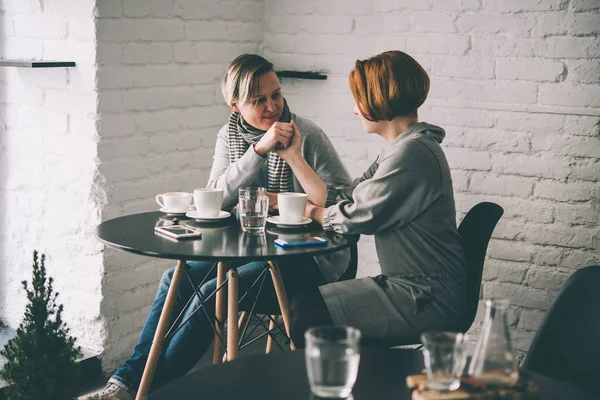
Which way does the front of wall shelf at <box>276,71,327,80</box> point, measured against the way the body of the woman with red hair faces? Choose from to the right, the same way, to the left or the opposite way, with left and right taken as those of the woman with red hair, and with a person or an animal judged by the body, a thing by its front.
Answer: to the left

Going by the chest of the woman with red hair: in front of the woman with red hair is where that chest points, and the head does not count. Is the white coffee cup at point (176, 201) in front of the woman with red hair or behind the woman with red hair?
in front

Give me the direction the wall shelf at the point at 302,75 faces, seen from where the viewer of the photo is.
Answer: facing the viewer

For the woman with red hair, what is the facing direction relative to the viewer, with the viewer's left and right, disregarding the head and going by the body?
facing to the left of the viewer

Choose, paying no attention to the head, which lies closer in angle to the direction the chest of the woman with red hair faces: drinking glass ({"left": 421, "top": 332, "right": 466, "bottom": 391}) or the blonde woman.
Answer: the blonde woman

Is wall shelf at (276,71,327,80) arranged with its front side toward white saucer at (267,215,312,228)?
yes

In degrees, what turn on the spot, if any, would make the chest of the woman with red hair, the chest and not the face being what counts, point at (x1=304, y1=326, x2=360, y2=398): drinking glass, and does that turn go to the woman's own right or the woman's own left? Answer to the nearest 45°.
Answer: approximately 90° to the woman's own left

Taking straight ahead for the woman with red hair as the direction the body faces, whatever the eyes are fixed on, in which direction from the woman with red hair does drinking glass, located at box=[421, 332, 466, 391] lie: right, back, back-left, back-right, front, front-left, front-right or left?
left

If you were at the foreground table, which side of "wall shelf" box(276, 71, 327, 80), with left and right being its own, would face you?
front

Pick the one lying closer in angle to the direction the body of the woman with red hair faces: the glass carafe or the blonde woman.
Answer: the blonde woman

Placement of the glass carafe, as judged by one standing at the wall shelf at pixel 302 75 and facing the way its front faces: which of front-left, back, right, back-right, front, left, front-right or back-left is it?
front

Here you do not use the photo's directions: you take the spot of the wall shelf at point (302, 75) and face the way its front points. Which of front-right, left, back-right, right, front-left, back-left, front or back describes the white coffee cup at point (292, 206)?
front

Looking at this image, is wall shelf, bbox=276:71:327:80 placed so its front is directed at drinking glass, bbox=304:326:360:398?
yes

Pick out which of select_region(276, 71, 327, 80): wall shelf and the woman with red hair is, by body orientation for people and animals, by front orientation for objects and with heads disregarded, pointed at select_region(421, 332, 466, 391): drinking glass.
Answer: the wall shelf

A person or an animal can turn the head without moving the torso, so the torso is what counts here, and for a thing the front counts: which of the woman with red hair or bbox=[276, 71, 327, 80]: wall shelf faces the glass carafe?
the wall shelf

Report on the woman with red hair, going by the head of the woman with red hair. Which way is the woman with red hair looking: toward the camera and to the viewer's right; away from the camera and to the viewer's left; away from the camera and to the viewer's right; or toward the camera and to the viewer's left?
away from the camera and to the viewer's left
